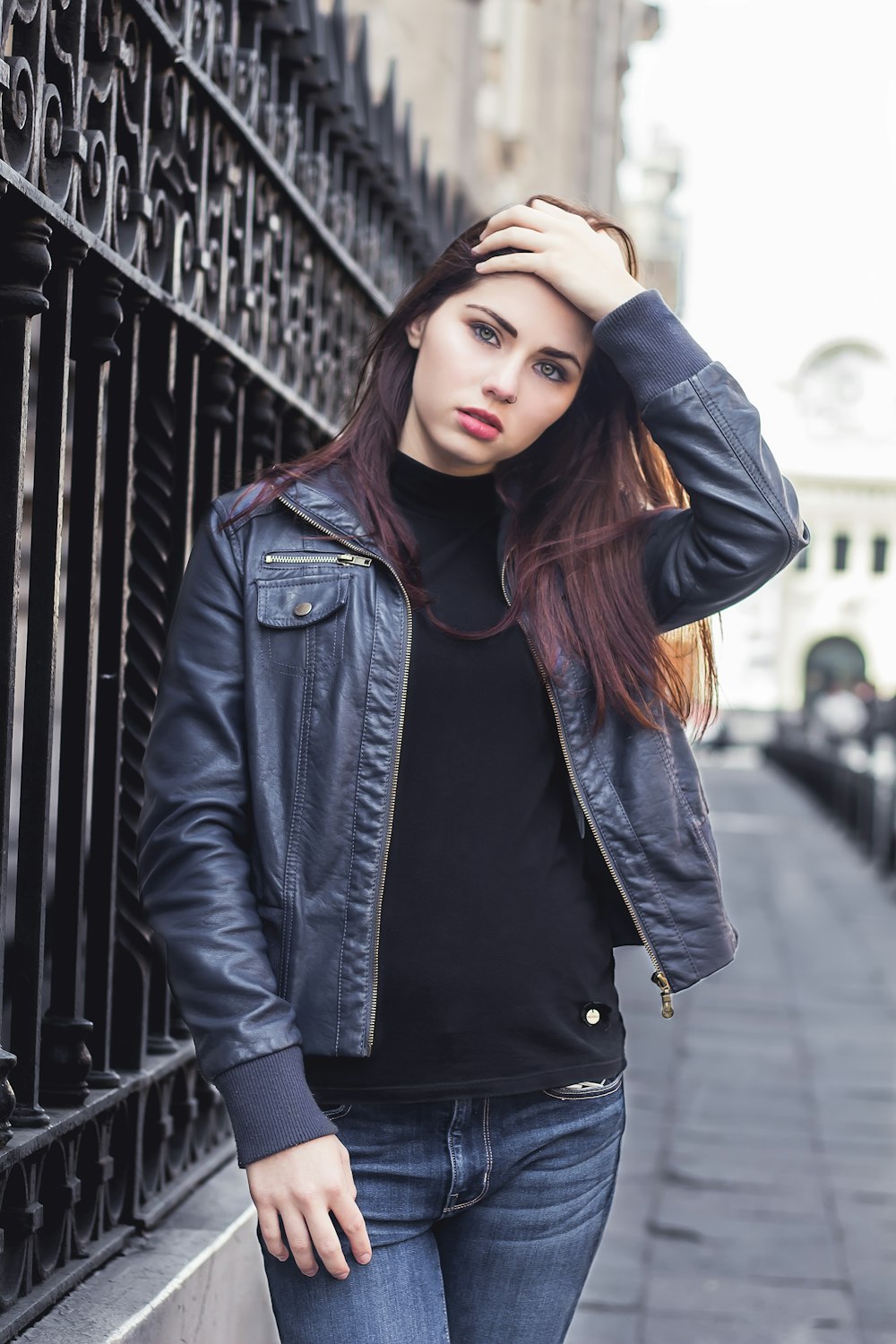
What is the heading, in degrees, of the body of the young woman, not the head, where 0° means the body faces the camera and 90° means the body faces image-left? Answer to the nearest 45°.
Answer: approximately 0°

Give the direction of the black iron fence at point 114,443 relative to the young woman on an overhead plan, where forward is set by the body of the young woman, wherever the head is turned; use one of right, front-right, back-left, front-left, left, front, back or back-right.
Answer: back-right

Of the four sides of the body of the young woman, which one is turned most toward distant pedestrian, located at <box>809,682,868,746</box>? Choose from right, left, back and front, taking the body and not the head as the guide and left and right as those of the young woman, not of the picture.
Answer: back

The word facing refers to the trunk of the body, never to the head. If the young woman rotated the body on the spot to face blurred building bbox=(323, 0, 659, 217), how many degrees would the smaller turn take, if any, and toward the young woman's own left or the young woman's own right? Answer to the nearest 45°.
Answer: approximately 180°

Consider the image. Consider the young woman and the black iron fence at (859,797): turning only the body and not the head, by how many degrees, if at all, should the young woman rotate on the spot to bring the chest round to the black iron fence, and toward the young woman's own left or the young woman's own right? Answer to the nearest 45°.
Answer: approximately 180°
